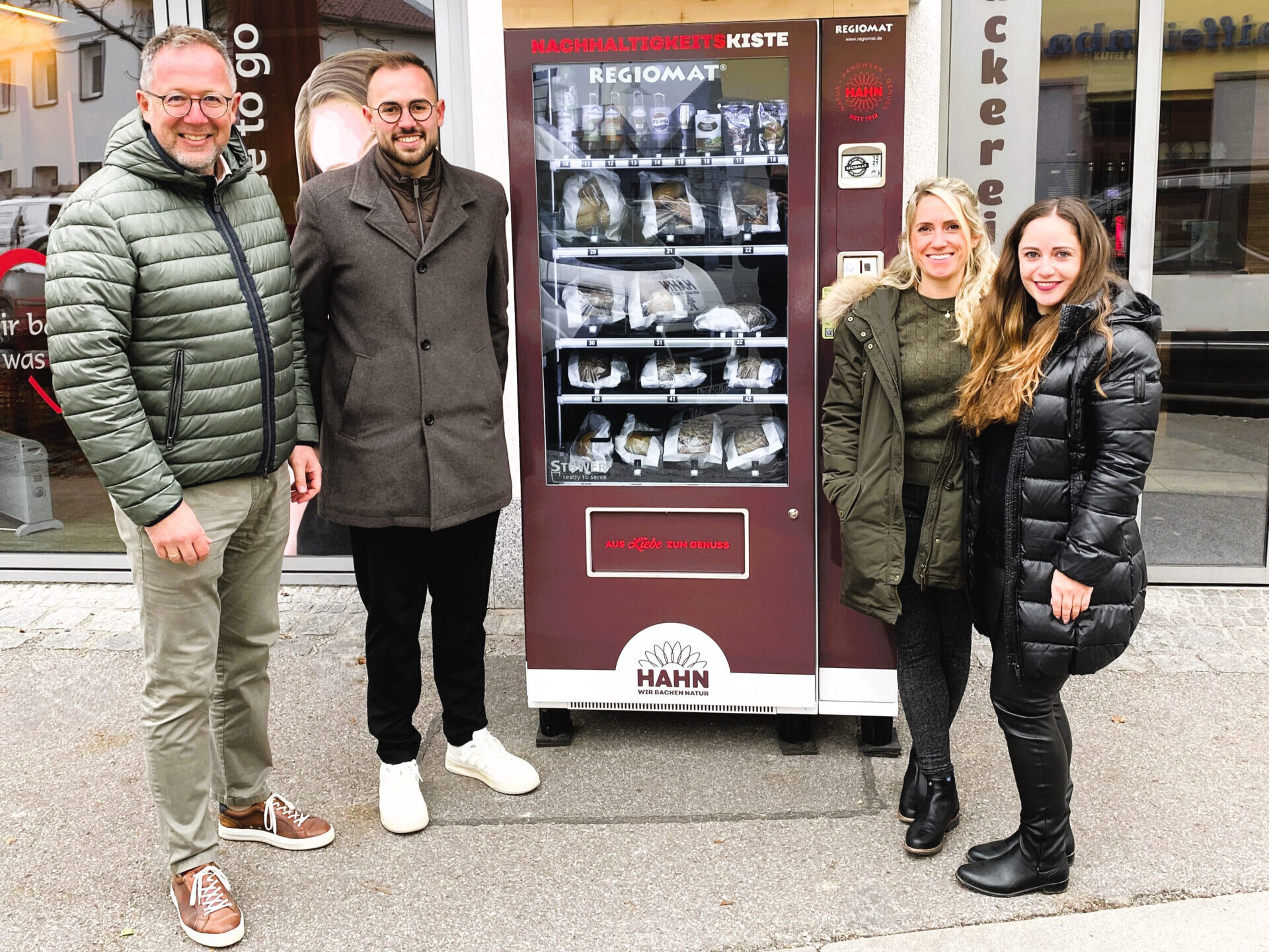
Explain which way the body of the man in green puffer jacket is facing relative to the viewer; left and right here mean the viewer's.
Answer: facing the viewer and to the right of the viewer

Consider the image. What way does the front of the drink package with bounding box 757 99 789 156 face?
toward the camera

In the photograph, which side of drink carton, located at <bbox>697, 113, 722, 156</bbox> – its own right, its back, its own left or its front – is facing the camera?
front

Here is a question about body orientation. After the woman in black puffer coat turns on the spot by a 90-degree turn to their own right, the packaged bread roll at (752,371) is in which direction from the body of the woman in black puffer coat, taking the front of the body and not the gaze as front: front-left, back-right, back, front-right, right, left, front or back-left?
front

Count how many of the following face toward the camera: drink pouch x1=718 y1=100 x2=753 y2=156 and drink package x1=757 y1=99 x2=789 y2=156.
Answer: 2

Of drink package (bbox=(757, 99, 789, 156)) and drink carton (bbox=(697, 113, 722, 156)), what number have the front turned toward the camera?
2

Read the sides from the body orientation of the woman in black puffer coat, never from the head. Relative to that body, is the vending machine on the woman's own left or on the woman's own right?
on the woman's own right

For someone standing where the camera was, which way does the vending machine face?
facing the viewer

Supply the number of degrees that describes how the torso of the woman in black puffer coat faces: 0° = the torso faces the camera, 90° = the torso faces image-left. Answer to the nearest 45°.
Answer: approximately 45°
